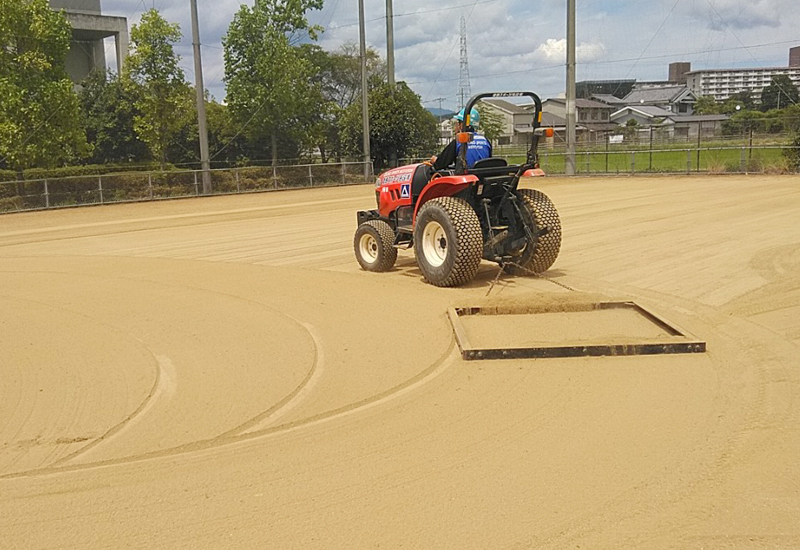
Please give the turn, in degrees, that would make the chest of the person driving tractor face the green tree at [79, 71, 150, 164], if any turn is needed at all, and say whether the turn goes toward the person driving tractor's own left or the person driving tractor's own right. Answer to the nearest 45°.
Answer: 0° — they already face it

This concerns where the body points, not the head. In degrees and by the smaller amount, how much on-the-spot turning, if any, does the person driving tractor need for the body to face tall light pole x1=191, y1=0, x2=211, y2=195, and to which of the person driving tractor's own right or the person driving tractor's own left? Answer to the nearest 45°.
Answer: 0° — they already face it

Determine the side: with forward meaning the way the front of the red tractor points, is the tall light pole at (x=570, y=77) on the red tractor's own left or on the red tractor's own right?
on the red tractor's own right

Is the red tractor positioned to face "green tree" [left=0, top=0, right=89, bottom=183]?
yes

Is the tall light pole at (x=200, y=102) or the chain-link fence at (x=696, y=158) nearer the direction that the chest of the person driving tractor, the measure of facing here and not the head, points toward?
the tall light pole

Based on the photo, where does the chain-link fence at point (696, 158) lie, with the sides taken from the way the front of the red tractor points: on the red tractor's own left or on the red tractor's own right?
on the red tractor's own right

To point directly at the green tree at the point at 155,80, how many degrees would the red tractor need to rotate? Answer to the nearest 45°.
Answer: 0° — it already faces it

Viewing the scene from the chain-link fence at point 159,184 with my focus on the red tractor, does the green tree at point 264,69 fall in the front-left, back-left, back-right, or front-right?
back-left

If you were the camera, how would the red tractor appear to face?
facing away from the viewer and to the left of the viewer

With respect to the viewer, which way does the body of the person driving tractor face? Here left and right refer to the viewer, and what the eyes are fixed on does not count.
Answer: facing away from the viewer and to the left of the viewer
